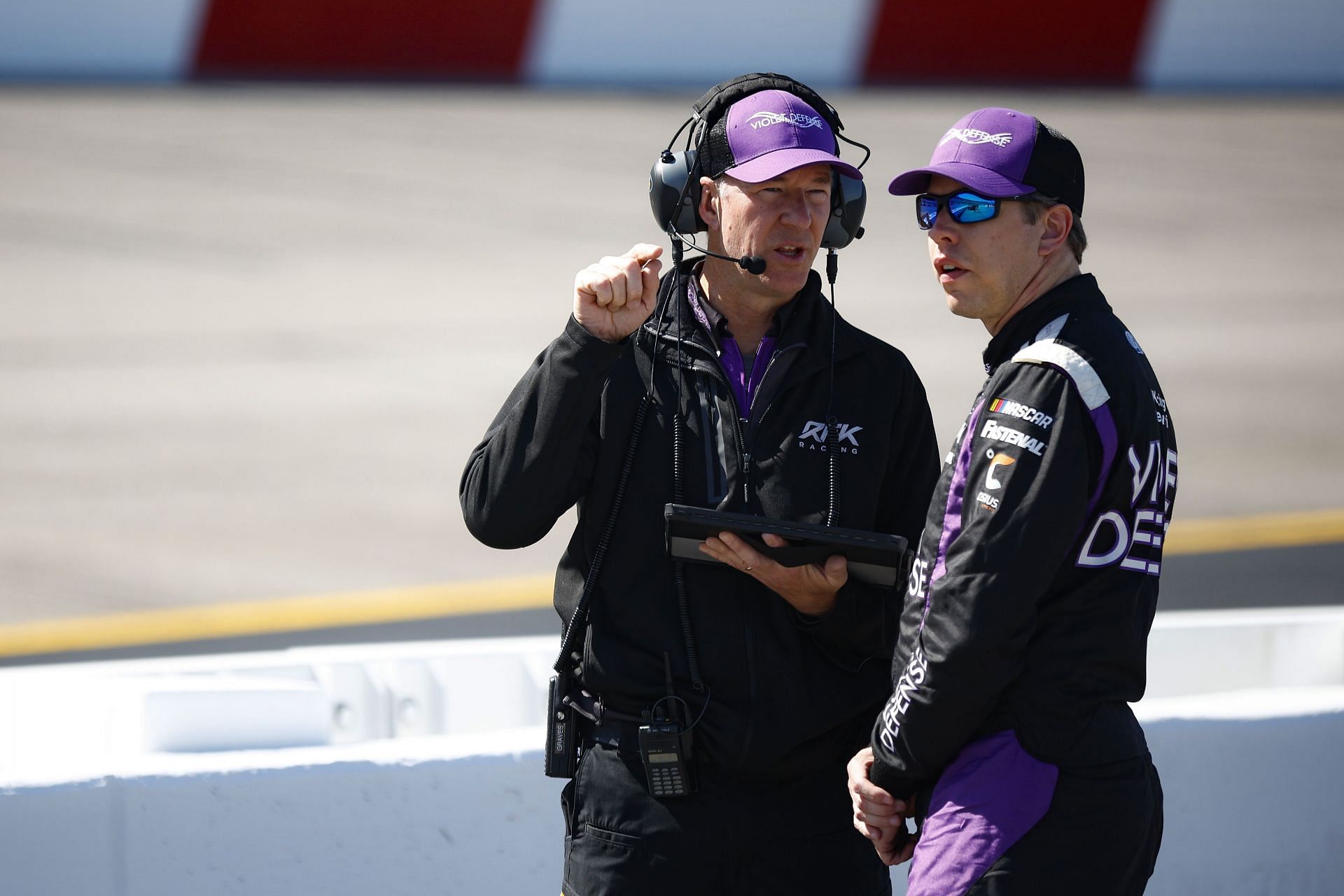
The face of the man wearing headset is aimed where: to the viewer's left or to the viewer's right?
to the viewer's right

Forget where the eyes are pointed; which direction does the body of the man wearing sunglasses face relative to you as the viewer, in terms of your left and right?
facing to the left of the viewer

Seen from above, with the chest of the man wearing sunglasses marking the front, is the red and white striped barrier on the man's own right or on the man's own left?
on the man's own right

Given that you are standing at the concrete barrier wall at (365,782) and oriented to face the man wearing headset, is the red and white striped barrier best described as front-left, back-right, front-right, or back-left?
back-left
